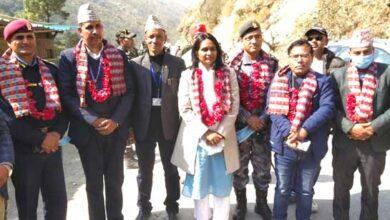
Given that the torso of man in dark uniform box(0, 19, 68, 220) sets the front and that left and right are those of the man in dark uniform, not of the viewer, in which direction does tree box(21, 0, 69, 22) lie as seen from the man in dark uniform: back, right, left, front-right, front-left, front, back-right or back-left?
back-left

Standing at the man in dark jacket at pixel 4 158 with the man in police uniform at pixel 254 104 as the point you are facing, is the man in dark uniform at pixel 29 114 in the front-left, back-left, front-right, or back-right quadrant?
front-left

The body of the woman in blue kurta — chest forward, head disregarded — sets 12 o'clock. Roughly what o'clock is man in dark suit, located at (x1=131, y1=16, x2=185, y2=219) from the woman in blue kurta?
The man in dark suit is roughly at 4 o'clock from the woman in blue kurta.

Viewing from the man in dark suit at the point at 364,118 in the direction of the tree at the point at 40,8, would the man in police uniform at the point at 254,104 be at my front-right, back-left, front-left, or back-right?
front-left

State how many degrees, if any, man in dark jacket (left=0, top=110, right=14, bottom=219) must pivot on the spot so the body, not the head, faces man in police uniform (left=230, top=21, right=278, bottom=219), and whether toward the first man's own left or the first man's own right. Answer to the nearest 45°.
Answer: approximately 90° to the first man's own left

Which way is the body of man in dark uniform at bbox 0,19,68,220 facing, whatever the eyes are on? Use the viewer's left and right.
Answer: facing the viewer and to the right of the viewer

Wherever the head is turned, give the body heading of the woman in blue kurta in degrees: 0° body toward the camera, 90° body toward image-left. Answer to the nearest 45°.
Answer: approximately 0°

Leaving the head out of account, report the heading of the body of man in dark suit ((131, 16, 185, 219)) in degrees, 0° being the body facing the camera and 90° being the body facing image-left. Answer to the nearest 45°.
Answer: approximately 0°

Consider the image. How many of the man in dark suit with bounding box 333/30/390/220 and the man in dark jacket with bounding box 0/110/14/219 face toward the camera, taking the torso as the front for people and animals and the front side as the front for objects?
2

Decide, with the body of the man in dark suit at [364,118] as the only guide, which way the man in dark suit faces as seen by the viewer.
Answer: toward the camera

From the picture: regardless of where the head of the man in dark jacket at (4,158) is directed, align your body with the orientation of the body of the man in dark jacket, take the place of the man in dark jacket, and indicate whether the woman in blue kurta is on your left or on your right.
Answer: on your left

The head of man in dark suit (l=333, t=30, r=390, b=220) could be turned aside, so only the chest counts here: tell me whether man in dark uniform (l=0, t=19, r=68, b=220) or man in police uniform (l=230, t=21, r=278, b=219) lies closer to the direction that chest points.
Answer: the man in dark uniform
